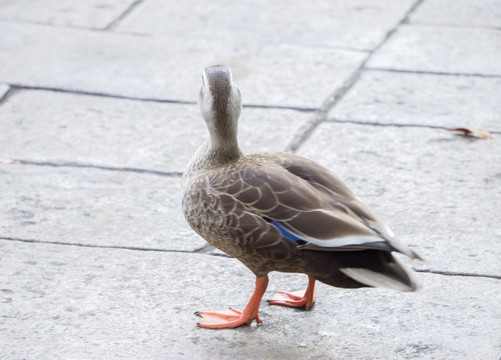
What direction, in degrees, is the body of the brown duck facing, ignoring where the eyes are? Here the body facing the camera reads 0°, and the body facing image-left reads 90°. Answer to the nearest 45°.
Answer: approximately 90°
